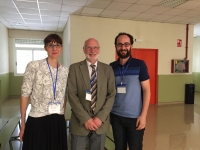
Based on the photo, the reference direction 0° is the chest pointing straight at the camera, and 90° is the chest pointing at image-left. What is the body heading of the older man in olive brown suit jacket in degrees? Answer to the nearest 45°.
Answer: approximately 0°

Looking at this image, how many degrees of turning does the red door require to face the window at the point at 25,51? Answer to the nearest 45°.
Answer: approximately 90° to its right

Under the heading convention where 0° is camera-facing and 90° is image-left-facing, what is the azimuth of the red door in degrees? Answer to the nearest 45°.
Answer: approximately 0°

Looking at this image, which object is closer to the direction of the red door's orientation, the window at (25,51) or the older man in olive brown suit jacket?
the older man in olive brown suit jacket

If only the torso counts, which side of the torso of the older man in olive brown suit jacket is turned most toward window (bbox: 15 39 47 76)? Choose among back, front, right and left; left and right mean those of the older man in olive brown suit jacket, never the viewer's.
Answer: back

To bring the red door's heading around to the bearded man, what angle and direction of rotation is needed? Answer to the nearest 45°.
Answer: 0° — it already faces them

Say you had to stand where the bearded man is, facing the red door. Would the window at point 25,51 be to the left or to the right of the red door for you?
left

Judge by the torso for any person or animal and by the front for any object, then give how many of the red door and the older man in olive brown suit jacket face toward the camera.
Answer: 2

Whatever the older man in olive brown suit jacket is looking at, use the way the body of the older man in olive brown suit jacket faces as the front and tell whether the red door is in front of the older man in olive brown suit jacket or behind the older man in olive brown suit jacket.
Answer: behind

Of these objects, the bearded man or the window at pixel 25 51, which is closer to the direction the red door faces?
the bearded man
